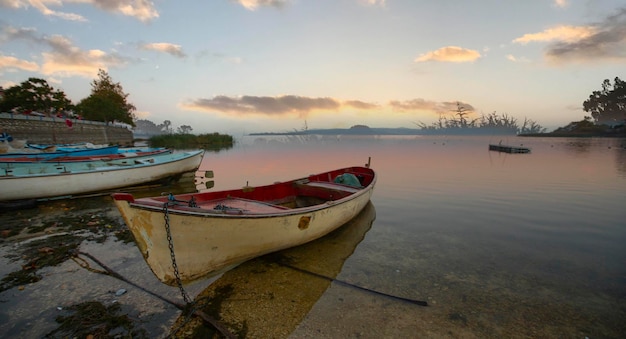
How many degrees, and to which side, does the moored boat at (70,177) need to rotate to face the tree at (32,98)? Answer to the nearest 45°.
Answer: approximately 45° to its left

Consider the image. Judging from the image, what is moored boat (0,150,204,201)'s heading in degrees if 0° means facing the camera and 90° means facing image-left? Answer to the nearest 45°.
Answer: approximately 225°

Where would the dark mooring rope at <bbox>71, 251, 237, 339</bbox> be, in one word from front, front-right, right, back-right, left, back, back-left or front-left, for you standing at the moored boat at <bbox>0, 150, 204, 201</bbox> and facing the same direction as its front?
back-right

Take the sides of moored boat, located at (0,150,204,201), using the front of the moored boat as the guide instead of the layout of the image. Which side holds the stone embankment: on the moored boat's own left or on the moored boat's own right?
on the moored boat's own left

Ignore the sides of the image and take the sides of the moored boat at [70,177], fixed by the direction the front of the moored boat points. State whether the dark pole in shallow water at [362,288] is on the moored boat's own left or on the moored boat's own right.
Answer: on the moored boat's own right
